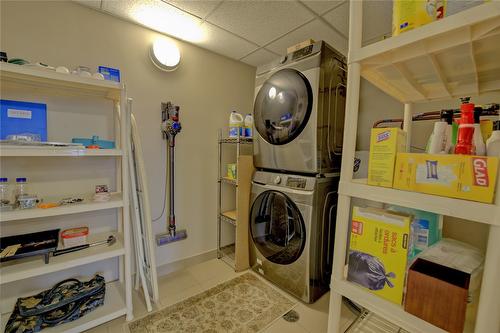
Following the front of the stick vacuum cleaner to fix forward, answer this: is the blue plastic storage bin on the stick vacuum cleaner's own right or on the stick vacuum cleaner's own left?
on the stick vacuum cleaner's own right

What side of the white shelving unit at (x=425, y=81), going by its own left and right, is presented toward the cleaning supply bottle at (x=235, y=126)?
right

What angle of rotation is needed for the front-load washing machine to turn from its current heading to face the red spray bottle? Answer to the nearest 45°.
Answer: approximately 90° to its left

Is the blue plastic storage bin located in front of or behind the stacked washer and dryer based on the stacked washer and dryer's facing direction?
in front

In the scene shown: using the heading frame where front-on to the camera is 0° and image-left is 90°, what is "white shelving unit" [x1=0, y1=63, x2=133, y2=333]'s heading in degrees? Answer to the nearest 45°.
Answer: approximately 315°

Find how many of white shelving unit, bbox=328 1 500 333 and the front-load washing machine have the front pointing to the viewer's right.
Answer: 0

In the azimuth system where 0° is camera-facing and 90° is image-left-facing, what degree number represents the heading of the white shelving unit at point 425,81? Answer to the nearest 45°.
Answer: approximately 45°

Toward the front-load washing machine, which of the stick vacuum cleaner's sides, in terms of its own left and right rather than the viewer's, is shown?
front

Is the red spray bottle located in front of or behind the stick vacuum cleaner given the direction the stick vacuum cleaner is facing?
in front

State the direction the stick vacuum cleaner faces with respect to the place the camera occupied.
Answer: facing the viewer and to the right of the viewer

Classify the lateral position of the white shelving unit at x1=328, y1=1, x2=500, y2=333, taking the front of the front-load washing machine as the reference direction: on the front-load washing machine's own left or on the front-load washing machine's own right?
on the front-load washing machine's own left

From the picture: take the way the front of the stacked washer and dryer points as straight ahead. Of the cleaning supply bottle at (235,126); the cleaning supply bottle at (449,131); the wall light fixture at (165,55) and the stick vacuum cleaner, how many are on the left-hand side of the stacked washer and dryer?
1

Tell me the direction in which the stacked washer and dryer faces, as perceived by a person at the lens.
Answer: facing the viewer and to the left of the viewer

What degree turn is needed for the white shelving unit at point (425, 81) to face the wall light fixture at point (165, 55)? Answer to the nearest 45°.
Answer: approximately 45° to its right

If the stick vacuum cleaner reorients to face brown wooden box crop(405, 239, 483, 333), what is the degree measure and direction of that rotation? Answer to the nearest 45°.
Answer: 0° — it already faces it

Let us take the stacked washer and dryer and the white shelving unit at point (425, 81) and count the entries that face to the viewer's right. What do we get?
0

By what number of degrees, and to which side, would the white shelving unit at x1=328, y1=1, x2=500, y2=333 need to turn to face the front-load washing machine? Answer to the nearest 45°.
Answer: approximately 90° to its right

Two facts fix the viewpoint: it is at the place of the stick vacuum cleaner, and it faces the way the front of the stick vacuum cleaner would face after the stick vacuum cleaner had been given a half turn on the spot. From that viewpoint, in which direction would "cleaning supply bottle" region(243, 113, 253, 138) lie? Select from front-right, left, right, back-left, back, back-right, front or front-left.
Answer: back-right
